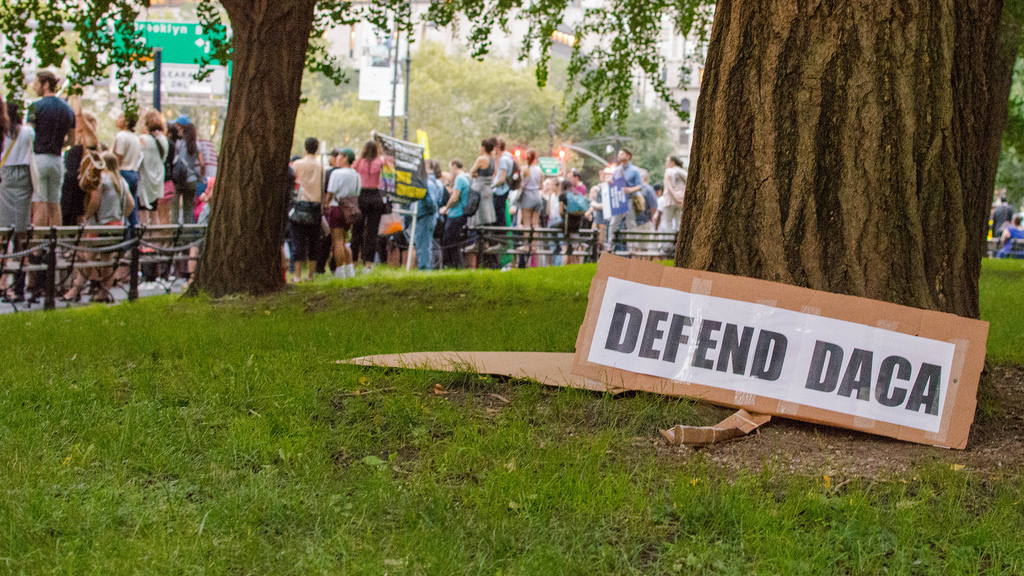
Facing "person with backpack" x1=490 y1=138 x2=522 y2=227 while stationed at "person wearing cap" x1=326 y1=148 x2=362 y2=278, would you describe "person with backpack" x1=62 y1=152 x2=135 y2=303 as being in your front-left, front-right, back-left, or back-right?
back-left

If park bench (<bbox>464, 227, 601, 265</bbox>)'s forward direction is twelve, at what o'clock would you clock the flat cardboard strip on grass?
The flat cardboard strip on grass is roughly at 6 o'clock from the park bench.

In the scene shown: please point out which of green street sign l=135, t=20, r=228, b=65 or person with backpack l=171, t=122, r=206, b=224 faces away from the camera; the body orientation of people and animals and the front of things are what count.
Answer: the person with backpack

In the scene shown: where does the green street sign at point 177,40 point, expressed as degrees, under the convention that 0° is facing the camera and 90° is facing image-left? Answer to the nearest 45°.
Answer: approximately 0°

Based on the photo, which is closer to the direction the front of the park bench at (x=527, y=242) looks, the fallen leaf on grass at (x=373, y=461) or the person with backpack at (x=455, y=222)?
the person with backpack

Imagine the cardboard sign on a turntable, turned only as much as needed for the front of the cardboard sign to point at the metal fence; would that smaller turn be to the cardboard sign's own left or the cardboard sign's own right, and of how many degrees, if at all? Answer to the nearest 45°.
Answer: approximately 135° to the cardboard sign's own right

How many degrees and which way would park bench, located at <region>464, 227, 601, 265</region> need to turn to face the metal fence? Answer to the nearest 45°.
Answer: approximately 135° to its left

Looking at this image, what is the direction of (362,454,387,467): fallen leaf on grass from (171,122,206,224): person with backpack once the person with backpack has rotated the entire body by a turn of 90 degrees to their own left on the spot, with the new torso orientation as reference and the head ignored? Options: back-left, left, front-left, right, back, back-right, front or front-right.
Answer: left

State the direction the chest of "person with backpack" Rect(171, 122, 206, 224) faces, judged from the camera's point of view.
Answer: away from the camera

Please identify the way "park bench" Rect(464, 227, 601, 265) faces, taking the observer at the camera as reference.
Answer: facing away from the viewer

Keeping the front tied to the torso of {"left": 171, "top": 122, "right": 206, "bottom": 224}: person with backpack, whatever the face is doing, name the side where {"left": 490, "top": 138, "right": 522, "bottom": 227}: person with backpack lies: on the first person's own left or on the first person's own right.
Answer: on the first person's own right

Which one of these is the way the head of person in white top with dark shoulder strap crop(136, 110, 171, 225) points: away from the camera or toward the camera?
away from the camera
